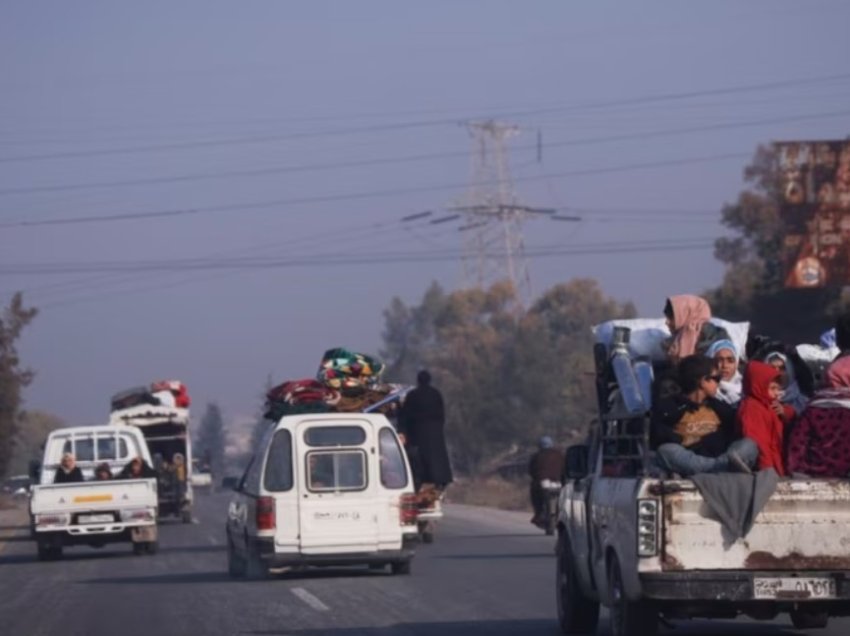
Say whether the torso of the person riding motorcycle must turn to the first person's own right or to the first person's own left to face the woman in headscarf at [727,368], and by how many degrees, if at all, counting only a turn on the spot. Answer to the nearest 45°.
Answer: approximately 180°

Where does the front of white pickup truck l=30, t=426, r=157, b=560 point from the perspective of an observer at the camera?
facing away from the viewer

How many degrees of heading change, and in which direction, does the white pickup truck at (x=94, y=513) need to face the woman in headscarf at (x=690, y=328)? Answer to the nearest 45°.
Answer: approximately 180°

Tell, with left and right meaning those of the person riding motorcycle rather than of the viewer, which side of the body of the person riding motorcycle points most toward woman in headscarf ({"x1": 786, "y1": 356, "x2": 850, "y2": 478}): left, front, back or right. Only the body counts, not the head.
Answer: back

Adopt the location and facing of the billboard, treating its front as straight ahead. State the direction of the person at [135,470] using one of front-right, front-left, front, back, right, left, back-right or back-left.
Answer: front-right

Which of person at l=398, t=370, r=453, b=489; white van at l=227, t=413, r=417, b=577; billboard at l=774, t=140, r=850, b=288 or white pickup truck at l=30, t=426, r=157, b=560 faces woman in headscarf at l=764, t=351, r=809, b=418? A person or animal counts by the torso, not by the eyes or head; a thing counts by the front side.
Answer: the billboard

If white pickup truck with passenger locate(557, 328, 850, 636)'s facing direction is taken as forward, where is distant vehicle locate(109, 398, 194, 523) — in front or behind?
in front

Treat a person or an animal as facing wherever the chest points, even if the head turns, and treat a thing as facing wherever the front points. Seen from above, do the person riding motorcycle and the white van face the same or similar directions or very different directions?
same or similar directions

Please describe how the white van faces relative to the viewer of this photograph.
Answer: facing away from the viewer

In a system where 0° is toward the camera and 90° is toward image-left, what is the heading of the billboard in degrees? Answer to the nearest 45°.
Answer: approximately 0°

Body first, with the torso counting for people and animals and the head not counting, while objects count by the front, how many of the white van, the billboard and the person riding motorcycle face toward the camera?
1

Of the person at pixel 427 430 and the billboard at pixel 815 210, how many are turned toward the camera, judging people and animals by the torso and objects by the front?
1

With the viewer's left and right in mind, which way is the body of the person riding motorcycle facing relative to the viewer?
facing away from the viewer
